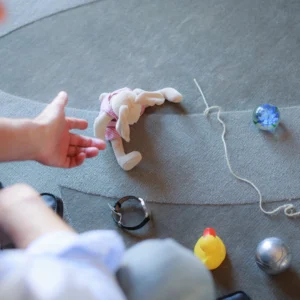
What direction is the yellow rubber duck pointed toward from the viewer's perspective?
away from the camera
